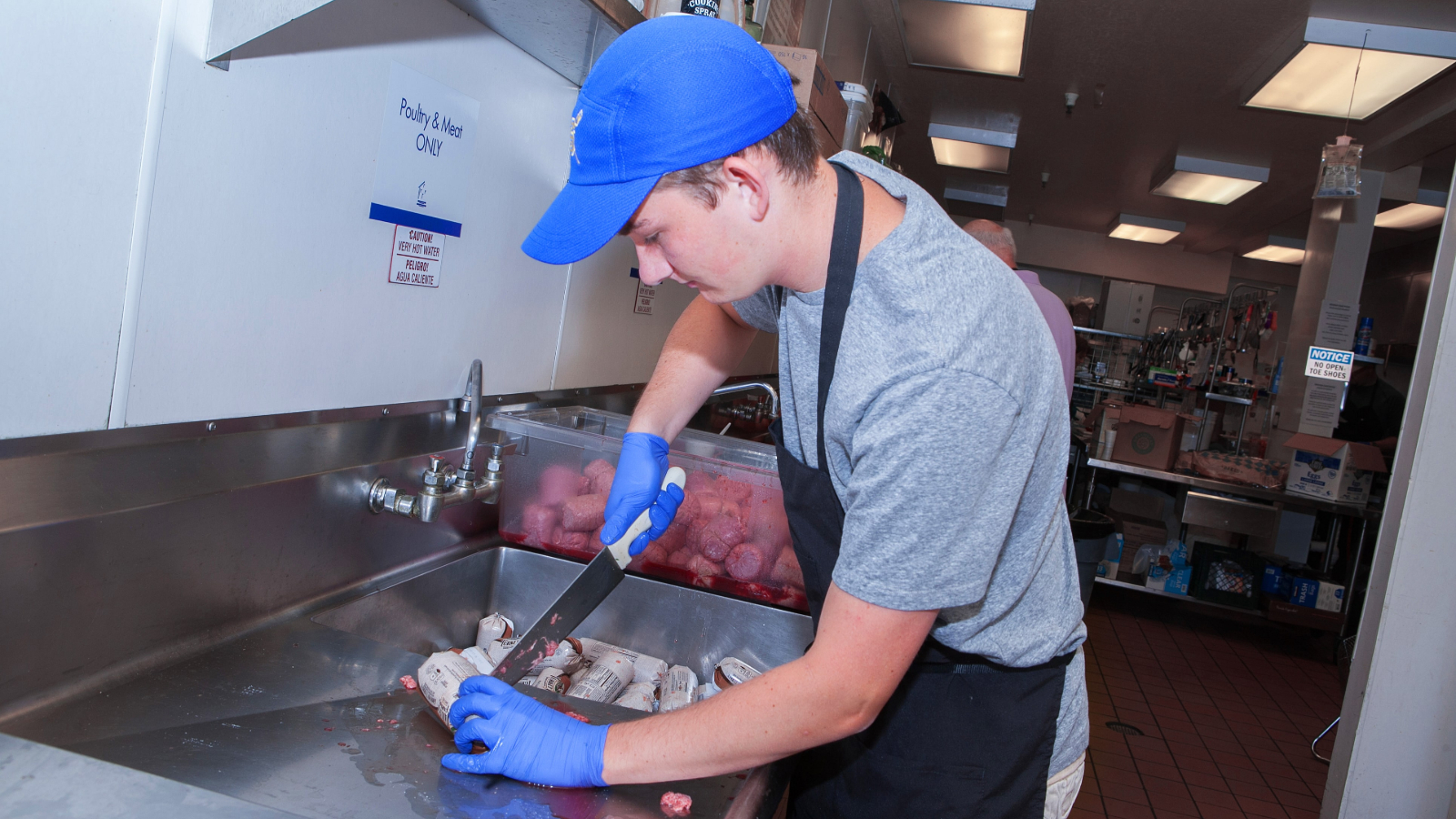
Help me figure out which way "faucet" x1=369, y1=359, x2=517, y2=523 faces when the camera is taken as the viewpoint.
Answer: facing the viewer and to the right of the viewer

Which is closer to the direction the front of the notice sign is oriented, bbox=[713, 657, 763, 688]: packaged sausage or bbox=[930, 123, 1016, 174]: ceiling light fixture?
the packaged sausage

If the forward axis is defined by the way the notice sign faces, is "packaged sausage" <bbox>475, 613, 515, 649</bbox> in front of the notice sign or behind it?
in front

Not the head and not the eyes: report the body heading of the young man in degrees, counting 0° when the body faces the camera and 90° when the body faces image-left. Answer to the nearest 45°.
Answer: approximately 90°

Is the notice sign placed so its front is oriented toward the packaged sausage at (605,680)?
yes

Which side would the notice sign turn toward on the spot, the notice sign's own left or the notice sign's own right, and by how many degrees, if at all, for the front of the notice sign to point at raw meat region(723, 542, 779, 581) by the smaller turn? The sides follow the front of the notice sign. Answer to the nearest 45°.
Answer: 0° — it already faces it

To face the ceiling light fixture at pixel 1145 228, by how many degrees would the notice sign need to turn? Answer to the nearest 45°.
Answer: approximately 135° to its right

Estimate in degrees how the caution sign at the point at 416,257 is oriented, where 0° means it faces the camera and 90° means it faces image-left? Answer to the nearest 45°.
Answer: approximately 315°

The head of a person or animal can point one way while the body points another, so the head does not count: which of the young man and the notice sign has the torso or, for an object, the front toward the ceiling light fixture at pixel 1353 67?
the notice sign

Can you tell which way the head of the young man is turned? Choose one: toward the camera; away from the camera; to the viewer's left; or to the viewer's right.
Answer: to the viewer's left

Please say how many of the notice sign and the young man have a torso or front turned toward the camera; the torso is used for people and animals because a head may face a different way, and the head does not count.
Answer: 1
